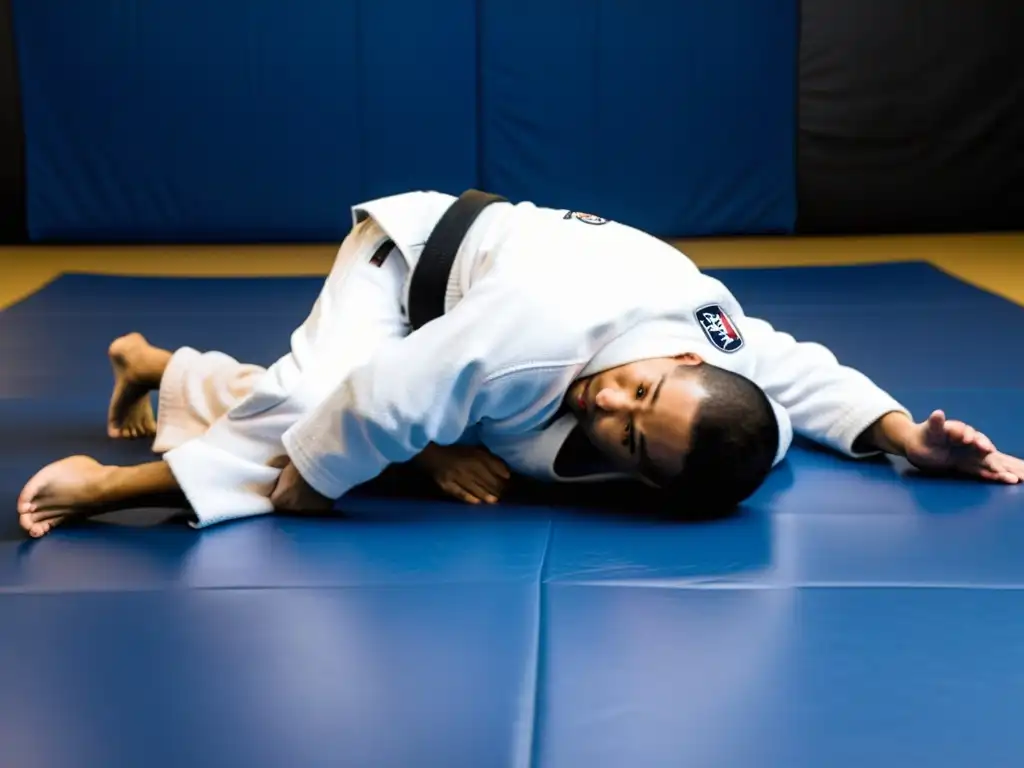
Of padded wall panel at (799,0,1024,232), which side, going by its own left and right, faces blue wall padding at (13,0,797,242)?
right

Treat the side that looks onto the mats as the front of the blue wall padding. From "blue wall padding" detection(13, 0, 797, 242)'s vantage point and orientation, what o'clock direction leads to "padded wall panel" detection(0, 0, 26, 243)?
The padded wall panel is roughly at 3 o'clock from the blue wall padding.

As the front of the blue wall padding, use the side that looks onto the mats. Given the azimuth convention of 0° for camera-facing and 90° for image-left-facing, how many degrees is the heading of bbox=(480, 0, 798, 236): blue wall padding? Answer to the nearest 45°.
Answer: approximately 0°

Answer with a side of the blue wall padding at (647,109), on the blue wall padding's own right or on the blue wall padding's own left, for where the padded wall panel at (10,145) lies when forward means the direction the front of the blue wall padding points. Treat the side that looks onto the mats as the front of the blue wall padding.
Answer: on the blue wall padding's own right

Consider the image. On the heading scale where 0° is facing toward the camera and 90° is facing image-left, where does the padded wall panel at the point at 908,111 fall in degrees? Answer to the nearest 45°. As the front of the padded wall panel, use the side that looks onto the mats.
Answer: approximately 0°

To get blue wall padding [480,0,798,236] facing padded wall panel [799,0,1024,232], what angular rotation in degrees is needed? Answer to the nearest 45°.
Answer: approximately 90° to its left

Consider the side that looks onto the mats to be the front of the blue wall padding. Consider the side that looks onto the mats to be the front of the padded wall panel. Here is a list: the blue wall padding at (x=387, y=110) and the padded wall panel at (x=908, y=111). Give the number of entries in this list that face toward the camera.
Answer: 2

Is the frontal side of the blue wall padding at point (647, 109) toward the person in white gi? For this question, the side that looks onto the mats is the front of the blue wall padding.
yes
